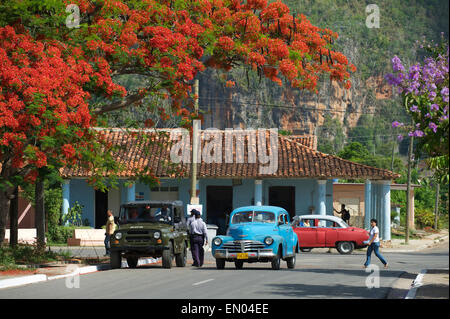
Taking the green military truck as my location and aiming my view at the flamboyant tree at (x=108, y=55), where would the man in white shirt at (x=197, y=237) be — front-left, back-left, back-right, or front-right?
back-right

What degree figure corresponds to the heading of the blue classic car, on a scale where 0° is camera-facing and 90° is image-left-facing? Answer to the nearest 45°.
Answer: approximately 0°

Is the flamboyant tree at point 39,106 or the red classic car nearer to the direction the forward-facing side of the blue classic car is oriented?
the flamboyant tree

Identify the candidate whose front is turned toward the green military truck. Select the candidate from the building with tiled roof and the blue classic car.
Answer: the building with tiled roof

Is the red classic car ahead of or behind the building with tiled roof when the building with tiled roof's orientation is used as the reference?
ahead

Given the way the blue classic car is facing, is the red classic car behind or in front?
behind

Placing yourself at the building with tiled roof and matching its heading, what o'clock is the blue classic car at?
The blue classic car is roughly at 12 o'clock from the building with tiled roof.

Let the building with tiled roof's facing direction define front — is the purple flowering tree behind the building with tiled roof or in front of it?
in front

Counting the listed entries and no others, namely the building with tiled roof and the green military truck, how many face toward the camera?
2
